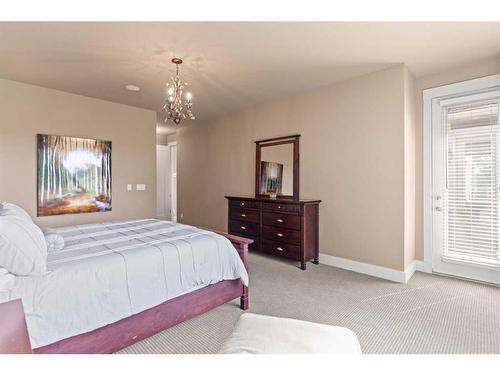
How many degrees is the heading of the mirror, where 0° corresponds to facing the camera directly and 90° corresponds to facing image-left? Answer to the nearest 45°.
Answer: approximately 45°

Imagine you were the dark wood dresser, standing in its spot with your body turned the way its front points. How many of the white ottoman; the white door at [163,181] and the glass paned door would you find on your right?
1

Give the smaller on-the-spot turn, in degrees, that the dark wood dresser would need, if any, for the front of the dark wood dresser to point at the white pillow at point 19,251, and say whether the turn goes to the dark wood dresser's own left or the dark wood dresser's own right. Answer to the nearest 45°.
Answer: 0° — it already faces it

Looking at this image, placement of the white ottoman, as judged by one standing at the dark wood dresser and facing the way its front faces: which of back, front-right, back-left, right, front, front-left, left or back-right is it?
front-left

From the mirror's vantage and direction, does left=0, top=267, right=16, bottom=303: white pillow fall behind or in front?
in front

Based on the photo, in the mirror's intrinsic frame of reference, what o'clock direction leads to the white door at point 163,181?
The white door is roughly at 3 o'clock from the mirror.

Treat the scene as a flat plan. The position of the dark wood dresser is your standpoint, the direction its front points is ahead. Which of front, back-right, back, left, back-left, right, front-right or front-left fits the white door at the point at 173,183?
right

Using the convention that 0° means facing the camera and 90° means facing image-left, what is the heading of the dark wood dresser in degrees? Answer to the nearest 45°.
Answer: approximately 45°

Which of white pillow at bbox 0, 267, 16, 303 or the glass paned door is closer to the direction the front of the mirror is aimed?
the white pillow

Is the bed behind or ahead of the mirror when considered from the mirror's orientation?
ahead

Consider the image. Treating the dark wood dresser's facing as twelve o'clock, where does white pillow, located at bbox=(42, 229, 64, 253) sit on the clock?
The white pillow is roughly at 12 o'clock from the dark wood dresser.

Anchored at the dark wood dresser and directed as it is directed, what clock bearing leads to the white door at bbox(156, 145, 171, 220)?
The white door is roughly at 3 o'clock from the dark wood dresser.

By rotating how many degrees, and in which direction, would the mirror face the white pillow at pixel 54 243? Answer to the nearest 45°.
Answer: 0° — it already faces it
